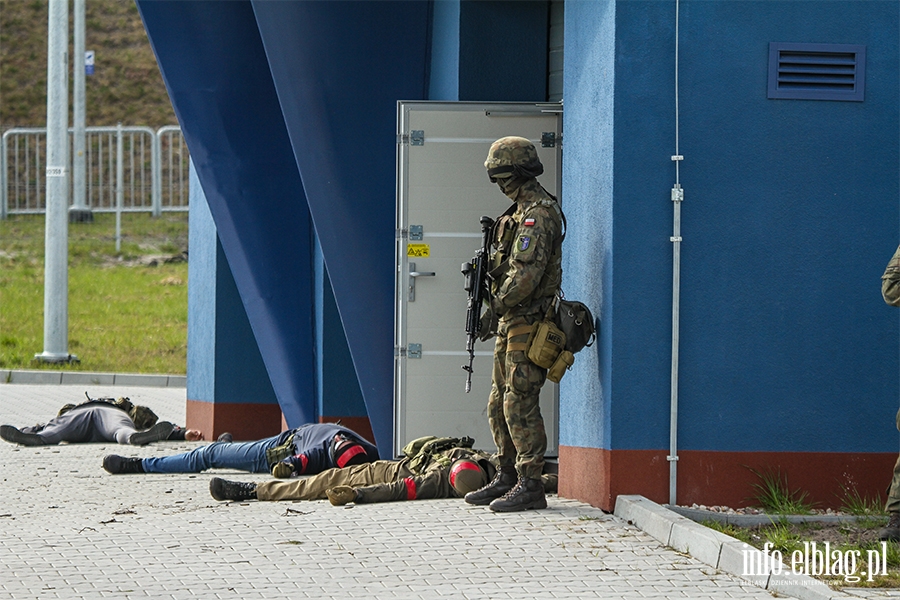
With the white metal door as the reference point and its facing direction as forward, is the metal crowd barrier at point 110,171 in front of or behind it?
behind

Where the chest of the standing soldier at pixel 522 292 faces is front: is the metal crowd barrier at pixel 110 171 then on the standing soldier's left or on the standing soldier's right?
on the standing soldier's right

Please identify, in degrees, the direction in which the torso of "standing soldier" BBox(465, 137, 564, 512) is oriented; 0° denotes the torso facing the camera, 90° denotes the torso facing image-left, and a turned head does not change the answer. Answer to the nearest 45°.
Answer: approximately 90°

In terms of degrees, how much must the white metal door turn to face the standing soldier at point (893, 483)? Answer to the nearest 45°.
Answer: approximately 45° to its left

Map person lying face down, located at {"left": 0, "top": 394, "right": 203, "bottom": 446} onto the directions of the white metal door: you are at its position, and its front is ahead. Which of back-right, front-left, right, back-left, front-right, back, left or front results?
back-right

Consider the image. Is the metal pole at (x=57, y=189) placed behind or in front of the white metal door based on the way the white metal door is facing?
behind

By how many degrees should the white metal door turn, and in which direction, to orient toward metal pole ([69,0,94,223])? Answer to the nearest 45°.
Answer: approximately 135° to its right

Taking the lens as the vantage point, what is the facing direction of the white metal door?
facing the viewer

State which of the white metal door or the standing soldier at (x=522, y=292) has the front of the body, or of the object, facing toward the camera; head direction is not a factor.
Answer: the white metal door

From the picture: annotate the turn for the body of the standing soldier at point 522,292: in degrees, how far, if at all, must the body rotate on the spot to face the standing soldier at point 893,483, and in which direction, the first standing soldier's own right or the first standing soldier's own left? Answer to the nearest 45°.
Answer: approximately 135° to the first standing soldier's own left

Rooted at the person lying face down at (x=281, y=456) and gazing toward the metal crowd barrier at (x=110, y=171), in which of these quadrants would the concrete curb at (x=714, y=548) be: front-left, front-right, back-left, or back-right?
back-right
